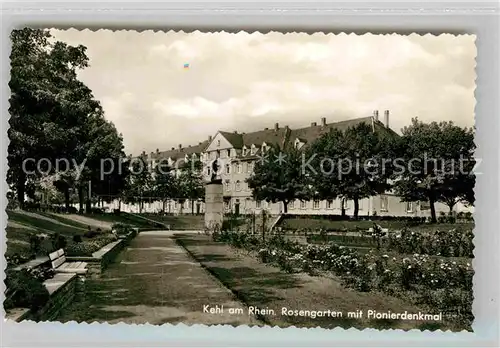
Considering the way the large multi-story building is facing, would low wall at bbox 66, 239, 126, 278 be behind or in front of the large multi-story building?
in front

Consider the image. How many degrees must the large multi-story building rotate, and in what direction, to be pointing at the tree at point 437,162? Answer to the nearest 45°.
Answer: approximately 135° to its left

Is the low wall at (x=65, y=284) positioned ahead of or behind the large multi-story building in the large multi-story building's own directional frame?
ahead

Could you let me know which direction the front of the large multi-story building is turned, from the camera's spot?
facing the viewer and to the left of the viewer

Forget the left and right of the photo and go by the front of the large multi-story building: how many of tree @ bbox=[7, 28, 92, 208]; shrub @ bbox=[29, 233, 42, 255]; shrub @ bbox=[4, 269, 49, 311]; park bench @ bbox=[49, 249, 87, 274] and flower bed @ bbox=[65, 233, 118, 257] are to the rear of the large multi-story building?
0
